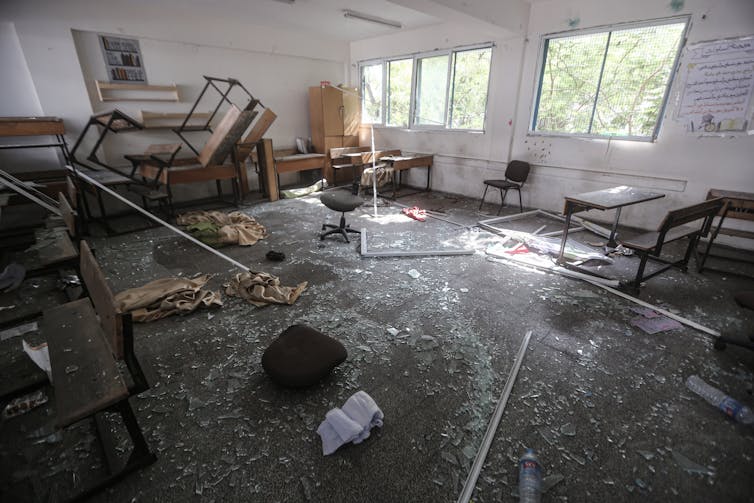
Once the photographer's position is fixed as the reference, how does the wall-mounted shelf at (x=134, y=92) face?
facing the viewer

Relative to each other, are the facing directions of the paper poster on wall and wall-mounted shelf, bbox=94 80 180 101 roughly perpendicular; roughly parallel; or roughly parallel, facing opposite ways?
roughly perpendicular

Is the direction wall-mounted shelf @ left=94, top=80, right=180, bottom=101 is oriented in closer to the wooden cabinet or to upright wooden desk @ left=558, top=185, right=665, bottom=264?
the upright wooden desk

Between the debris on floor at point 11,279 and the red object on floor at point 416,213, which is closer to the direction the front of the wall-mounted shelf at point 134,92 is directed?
the debris on floor

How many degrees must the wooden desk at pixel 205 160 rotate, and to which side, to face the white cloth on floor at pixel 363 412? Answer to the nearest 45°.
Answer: approximately 45° to its left

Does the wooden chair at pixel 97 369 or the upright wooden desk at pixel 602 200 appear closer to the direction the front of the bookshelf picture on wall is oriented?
the wooden chair

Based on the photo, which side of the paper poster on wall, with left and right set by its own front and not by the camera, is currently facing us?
front

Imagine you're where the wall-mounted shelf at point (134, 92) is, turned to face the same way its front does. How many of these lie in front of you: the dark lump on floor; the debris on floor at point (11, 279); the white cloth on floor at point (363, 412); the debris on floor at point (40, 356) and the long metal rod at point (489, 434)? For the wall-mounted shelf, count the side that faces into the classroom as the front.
5

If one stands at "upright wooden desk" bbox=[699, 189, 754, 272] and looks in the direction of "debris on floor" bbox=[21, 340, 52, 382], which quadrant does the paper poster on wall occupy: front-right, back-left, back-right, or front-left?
back-right

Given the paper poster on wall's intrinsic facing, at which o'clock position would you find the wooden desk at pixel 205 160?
The wooden desk is roughly at 2 o'clock from the paper poster on wall.

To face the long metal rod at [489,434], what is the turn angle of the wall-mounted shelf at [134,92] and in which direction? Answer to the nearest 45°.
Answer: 0° — it already faces it

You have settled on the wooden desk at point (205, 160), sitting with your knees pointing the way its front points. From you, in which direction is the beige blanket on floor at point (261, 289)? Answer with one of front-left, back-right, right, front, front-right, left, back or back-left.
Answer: front-left

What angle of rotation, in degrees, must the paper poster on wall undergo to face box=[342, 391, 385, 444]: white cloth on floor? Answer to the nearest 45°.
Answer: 0° — it already faces it

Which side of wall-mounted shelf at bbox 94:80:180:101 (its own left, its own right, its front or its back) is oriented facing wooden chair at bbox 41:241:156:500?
front
